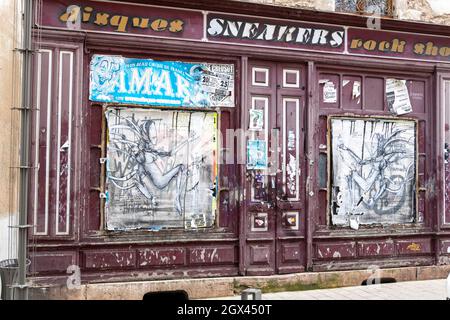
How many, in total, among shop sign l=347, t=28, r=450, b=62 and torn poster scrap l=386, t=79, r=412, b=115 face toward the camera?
2

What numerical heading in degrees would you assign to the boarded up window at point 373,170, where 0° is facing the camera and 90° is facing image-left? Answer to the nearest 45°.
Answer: approximately 0°

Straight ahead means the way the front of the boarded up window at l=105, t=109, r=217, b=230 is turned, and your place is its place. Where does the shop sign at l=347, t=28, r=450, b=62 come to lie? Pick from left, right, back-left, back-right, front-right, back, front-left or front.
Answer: left

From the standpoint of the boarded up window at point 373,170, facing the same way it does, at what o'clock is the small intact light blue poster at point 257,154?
The small intact light blue poster is roughly at 2 o'clock from the boarded up window.

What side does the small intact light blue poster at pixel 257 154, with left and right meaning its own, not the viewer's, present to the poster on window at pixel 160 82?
right

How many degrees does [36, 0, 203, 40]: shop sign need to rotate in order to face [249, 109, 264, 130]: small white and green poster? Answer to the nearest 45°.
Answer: approximately 90° to its left

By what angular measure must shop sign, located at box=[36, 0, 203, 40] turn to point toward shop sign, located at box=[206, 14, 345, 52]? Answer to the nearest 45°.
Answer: approximately 90° to its left

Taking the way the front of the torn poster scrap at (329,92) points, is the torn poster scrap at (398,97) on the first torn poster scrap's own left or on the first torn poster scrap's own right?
on the first torn poster scrap's own left

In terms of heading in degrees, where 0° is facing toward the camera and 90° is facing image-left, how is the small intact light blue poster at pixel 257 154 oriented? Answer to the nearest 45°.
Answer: approximately 0°
